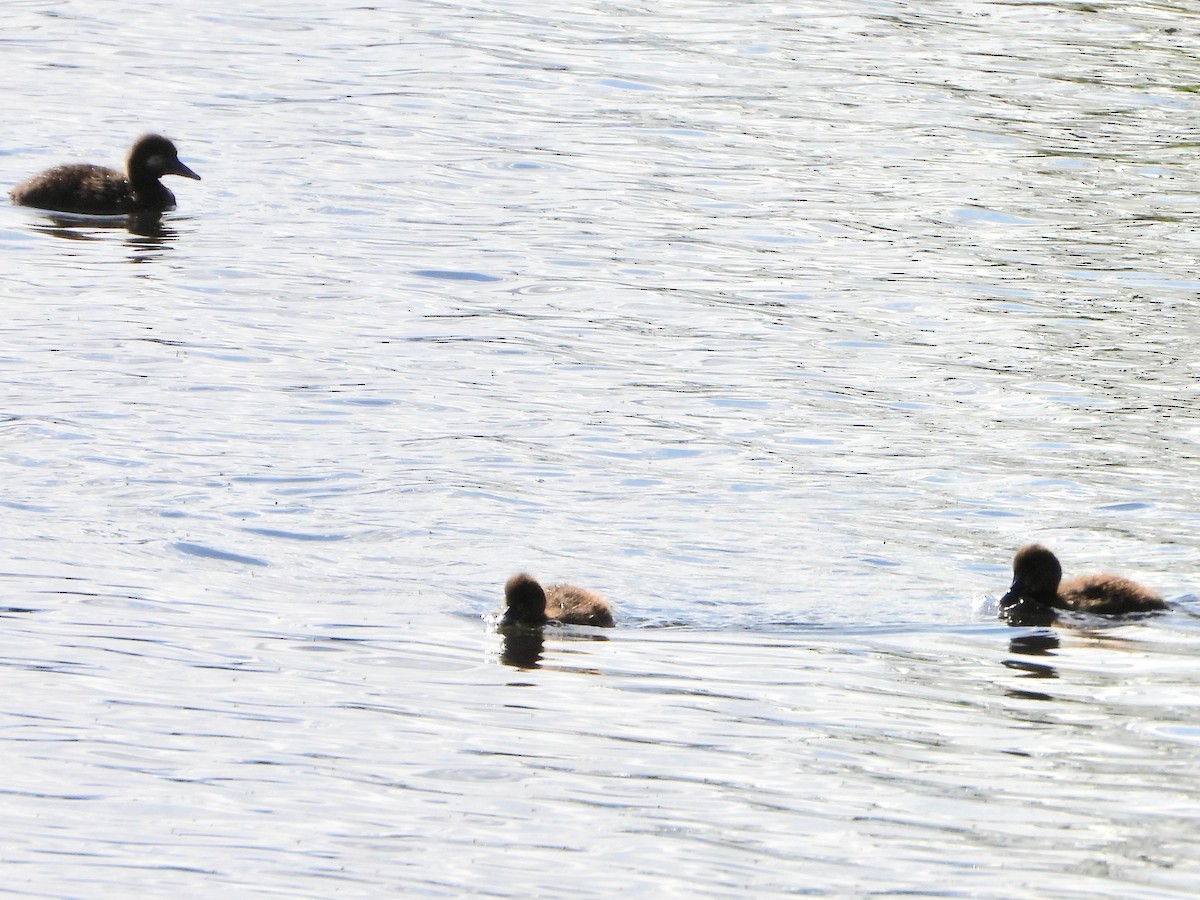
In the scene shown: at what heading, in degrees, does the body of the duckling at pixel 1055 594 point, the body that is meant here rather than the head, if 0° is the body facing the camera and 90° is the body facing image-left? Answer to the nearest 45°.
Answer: approximately 90°

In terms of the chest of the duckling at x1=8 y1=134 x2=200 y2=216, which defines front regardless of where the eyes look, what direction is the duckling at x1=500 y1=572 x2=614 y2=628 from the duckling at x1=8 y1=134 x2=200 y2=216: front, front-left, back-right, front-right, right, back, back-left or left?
right

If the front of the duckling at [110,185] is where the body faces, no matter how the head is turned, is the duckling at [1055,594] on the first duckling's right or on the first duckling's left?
on the first duckling's right

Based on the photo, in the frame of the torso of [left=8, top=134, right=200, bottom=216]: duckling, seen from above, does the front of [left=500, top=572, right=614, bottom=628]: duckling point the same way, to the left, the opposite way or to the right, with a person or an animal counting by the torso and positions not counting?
the opposite way

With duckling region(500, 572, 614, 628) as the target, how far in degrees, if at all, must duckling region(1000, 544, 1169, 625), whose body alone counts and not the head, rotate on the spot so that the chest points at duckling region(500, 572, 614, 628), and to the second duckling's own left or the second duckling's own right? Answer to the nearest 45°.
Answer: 0° — it already faces it

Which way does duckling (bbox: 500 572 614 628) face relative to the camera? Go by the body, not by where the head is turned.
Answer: to the viewer's left

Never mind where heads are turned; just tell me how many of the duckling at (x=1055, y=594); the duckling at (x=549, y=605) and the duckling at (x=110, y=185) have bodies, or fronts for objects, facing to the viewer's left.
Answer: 2

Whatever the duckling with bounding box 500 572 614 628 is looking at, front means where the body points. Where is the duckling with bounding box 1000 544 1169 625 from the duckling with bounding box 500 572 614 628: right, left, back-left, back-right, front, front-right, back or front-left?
back

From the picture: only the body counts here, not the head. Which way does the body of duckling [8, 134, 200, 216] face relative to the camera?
to the viewer's right

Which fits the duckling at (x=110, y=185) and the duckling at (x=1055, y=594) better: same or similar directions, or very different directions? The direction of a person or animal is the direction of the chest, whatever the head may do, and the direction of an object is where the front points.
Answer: very different directions
